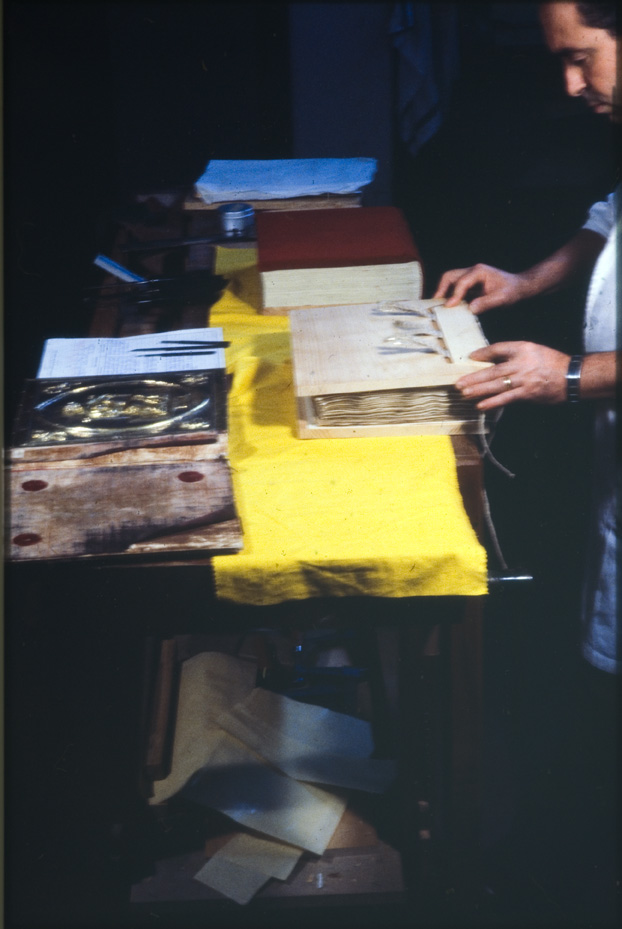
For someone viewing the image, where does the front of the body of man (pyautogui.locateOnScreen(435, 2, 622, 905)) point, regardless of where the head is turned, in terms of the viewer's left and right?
facing to the left of the viewer

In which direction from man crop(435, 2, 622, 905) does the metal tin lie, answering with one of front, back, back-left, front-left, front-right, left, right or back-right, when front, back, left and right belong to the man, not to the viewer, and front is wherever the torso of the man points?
front-right

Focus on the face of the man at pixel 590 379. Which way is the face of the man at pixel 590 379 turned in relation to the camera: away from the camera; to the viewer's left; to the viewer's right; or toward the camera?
to the viewer's left
